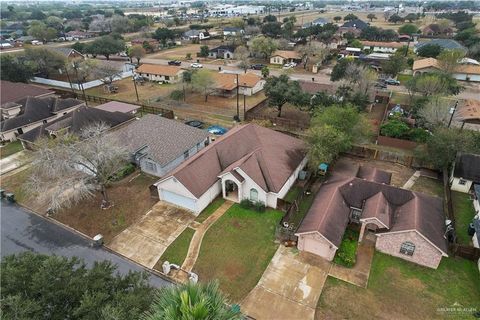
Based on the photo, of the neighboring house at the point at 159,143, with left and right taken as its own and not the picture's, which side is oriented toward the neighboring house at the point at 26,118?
right

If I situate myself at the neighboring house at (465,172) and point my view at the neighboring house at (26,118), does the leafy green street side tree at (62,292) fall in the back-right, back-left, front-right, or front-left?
front-left

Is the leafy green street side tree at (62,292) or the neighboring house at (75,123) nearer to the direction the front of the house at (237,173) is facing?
the leafy green street side tree

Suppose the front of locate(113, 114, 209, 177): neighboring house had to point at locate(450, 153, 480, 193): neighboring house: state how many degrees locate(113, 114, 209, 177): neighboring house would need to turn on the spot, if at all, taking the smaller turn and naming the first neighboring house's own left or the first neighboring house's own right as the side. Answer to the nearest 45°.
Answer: approximately 90° to the first neighboring house's own left

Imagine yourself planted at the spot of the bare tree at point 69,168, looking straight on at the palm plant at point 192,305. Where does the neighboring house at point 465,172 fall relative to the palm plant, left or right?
left

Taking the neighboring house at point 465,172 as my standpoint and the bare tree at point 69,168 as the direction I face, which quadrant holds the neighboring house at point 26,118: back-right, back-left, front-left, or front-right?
front-right

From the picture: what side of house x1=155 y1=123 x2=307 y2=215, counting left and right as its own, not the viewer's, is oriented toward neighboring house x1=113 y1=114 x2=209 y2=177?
right

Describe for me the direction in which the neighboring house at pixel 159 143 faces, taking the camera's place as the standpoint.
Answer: facing the viewer and to the left of the viewer

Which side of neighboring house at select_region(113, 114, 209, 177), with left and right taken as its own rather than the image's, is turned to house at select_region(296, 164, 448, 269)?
left

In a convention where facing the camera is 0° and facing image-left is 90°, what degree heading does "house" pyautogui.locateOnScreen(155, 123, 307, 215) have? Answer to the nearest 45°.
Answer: approximately 45°

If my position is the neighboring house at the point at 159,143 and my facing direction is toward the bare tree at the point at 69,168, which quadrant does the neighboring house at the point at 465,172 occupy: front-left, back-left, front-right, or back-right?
back-left

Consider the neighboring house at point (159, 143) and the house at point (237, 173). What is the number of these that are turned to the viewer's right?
0

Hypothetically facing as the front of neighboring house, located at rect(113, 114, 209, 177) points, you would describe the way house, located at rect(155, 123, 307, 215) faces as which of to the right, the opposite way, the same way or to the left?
the same way

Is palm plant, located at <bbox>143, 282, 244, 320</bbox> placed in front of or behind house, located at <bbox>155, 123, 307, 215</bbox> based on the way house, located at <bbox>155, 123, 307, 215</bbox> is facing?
in front

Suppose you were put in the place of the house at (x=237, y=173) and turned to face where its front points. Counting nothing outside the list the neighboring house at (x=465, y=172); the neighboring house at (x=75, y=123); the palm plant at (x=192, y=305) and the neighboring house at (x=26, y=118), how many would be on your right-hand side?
2

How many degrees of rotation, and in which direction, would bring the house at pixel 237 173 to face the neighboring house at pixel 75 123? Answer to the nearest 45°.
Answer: approximately 90° to its right

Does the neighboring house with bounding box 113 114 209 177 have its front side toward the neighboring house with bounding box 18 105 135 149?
no

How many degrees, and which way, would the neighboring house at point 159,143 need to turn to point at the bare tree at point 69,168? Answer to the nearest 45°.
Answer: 0° — it already faces it
